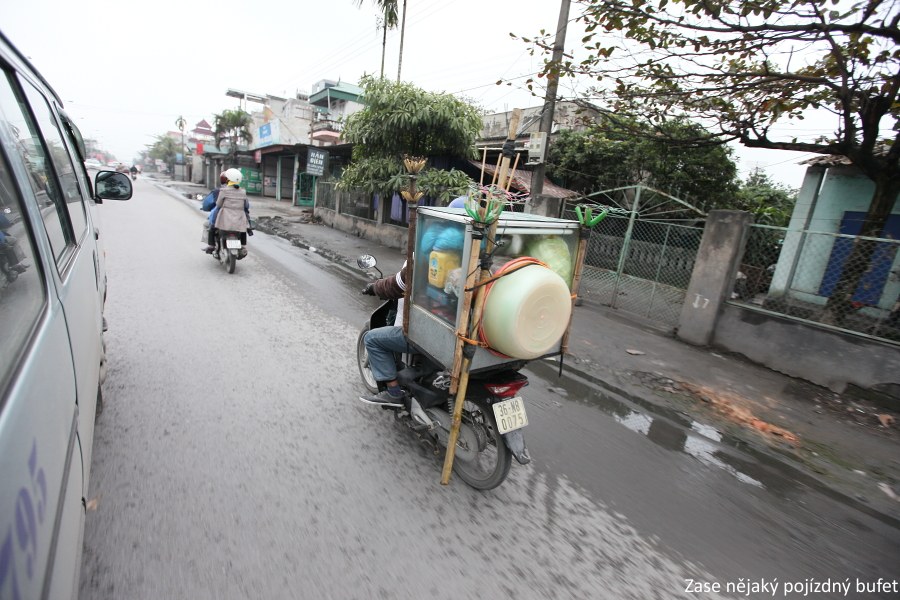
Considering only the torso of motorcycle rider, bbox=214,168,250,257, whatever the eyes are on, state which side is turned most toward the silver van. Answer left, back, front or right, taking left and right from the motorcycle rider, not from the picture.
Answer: back

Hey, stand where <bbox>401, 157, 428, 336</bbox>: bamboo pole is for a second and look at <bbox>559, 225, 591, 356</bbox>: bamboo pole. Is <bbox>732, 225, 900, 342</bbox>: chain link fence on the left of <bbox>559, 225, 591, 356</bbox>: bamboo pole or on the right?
left

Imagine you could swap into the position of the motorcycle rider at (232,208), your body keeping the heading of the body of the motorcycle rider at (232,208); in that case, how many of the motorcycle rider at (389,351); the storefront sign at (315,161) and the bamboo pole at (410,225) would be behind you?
2

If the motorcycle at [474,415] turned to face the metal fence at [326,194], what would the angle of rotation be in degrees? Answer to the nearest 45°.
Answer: approximately 45° to its right

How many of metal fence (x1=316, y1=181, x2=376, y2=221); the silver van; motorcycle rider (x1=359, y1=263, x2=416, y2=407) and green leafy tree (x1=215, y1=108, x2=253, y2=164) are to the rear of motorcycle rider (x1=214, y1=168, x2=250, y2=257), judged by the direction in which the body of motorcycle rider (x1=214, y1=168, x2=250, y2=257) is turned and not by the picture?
2

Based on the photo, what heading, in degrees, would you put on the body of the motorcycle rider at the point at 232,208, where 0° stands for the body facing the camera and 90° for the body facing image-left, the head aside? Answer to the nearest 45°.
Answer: approximately 180°

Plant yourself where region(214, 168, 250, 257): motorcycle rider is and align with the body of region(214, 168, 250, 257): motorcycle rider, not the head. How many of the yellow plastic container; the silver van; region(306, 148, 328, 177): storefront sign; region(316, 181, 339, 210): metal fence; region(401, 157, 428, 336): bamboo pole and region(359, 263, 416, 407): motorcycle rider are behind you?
4

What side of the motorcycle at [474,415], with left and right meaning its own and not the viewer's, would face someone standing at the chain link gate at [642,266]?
right

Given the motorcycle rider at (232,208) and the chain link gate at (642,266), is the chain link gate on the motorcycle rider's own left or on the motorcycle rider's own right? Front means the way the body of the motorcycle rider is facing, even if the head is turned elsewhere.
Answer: on the motorcycle rider's own right

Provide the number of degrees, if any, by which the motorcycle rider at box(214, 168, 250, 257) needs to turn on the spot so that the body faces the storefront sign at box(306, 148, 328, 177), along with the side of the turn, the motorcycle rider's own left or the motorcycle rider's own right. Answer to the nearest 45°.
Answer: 0° — they already face it
